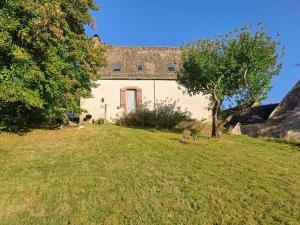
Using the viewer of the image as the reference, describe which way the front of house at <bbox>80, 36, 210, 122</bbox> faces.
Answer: facing the viewer

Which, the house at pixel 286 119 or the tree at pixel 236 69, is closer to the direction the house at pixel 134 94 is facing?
the tree

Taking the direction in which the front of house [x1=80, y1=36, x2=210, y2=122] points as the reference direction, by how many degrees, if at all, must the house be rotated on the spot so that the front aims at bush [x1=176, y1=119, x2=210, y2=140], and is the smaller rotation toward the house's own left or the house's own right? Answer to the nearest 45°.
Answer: approximately 45° to the house's own left

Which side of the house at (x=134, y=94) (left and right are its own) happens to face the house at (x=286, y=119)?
left

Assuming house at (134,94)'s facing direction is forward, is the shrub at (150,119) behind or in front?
in front
